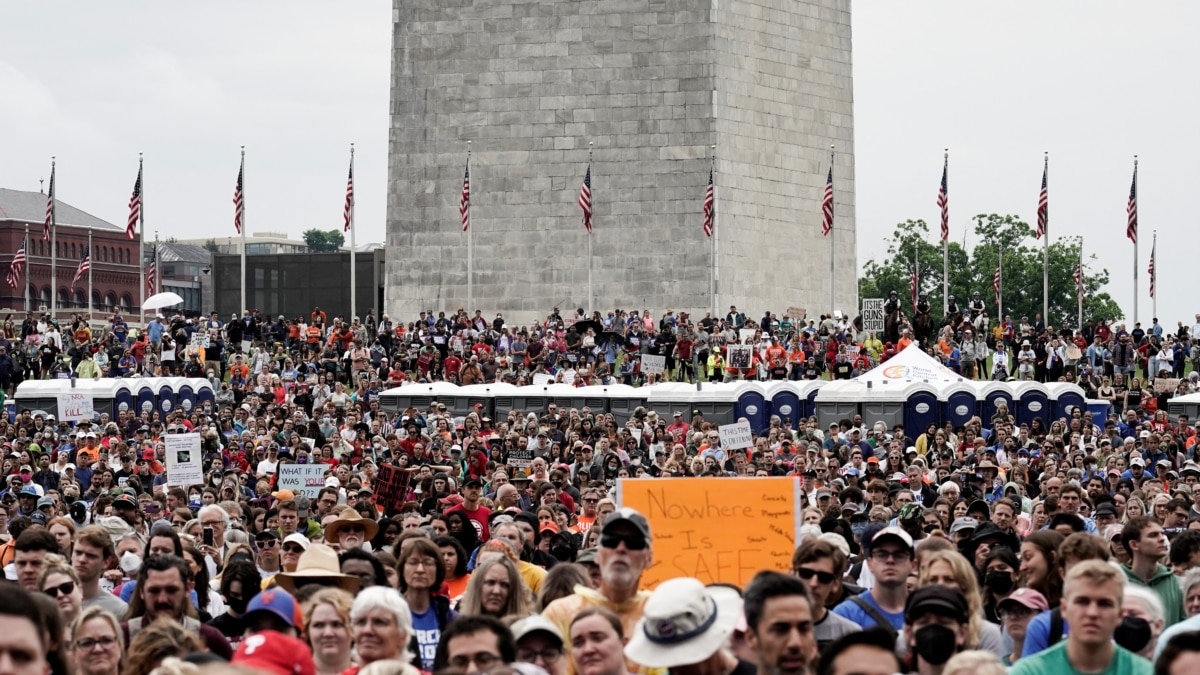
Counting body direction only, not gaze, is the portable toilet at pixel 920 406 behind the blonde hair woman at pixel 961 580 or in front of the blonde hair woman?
behind

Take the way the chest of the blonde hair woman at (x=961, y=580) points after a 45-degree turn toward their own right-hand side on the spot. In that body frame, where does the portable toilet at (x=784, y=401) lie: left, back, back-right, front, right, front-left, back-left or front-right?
back-right

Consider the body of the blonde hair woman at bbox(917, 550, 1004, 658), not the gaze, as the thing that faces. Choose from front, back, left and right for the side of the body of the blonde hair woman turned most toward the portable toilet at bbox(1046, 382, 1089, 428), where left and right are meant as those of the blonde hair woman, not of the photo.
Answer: back

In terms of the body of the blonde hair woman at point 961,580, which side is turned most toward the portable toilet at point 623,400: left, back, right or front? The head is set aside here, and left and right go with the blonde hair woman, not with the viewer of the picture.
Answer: back

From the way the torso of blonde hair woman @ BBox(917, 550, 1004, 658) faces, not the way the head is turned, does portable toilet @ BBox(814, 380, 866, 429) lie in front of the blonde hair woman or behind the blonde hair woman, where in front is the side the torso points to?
behind

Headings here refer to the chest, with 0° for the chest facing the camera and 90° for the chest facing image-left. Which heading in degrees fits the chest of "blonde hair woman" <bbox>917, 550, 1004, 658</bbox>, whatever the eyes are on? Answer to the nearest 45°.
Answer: approximately 0°

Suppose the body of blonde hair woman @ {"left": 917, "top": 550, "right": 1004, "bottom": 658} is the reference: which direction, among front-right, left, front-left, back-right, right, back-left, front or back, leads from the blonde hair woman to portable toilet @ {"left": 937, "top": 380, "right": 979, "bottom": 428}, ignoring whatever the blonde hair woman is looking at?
back

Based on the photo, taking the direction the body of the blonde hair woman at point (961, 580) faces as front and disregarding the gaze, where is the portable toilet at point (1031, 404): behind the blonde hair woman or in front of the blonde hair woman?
behind

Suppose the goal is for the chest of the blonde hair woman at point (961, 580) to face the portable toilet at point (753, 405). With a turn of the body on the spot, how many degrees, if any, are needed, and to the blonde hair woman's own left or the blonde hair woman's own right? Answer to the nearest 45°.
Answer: approximately 180°
